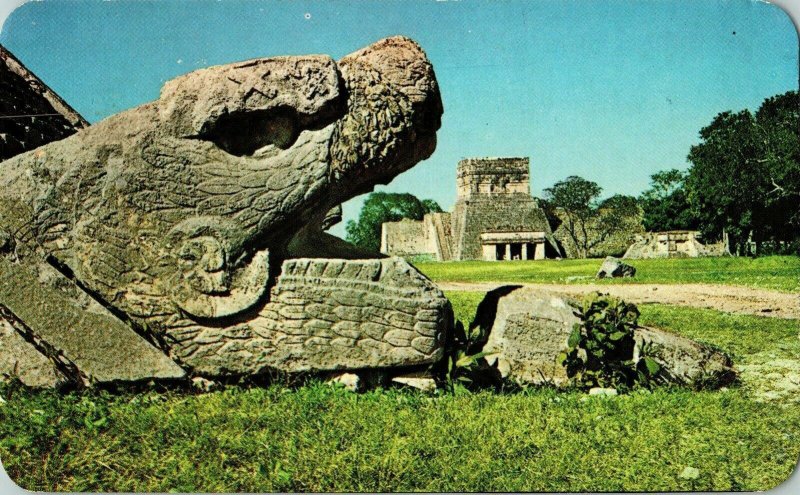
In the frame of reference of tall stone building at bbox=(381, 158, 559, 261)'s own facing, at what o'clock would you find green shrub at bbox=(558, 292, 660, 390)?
The green shrub is roughly at 12 o'clock from the tall stone building.

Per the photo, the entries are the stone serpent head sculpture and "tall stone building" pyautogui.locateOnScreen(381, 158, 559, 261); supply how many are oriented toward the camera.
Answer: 1

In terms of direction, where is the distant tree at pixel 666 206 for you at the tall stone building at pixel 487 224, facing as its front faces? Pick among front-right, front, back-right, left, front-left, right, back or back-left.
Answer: left

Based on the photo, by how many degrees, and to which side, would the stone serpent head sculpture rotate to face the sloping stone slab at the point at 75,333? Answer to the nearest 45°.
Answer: approximately 180°

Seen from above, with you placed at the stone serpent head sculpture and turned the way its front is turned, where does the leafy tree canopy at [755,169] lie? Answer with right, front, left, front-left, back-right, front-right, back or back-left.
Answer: front-left

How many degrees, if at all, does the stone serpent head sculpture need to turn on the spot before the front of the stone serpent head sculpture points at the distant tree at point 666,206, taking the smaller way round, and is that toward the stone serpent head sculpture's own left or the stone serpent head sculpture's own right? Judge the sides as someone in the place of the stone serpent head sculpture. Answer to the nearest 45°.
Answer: approximately 45° to the stone serpent head sculpture's own left

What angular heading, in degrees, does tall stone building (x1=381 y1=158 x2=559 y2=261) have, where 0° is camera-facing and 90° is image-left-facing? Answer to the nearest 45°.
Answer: approximately 0°

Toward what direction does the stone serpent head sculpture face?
to the viewer's right

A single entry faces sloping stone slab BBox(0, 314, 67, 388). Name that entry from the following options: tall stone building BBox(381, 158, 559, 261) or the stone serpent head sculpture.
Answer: the tall stone building

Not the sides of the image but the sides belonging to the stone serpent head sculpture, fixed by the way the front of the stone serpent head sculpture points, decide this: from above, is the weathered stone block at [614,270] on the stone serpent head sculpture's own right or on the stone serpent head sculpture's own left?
on the stone serpent head sculpture's own left

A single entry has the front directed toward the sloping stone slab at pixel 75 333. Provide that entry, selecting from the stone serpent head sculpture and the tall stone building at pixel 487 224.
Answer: the tall stone building

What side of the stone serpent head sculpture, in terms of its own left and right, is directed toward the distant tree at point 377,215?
left

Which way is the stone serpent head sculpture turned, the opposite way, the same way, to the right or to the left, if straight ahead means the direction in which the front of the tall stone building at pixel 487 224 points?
to the left
